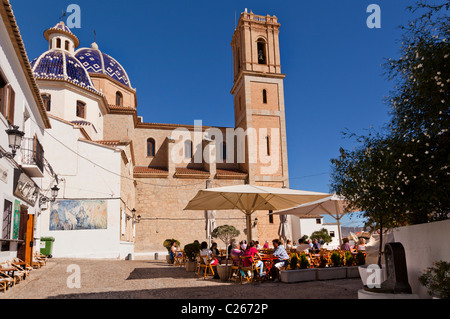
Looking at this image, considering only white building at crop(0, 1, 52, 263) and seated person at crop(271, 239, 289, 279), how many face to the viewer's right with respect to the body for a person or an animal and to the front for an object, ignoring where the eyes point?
1

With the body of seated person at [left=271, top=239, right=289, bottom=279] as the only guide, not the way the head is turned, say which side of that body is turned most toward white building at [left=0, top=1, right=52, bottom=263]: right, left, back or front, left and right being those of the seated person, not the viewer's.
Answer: front

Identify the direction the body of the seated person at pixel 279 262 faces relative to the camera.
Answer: to the viewer's left

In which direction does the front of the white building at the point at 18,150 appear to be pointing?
to the viewer's right

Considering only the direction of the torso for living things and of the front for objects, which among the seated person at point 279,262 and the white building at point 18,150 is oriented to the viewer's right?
the white building

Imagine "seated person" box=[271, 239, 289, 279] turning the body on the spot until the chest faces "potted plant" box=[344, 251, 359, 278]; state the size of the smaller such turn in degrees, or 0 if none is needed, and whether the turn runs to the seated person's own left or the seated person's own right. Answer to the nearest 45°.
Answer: approximately 135° to the seated person's own right

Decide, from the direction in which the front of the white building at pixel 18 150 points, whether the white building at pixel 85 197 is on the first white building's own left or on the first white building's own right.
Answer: on the first white building's own left

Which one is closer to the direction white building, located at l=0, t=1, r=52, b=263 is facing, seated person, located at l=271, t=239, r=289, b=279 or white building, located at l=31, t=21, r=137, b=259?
the seated person

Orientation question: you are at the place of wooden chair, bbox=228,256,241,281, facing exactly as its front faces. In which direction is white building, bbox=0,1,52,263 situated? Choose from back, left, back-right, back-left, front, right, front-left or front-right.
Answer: back-left

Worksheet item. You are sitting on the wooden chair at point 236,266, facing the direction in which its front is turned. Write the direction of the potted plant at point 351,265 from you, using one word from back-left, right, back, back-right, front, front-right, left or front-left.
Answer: front-right
